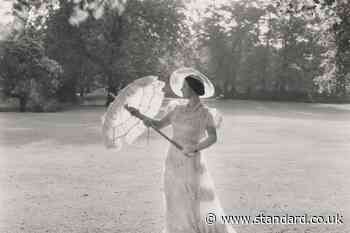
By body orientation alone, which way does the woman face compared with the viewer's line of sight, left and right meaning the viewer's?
facing the viewer and to the left of the viewer
